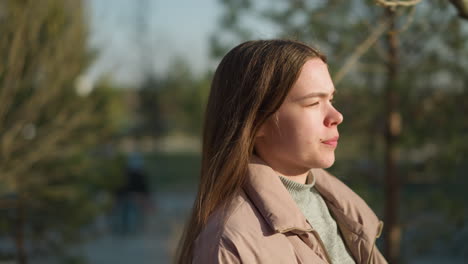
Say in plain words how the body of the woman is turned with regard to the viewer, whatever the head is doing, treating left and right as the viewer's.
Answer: facing the viewer and to the right of the viewer

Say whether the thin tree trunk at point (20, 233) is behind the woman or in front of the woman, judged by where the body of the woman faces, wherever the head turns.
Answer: behind

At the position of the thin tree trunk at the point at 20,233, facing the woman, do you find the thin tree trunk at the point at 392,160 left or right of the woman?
left

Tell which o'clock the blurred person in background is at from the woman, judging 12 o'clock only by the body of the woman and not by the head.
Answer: The blurred person in background is roughly at 7 o'clock from the woman.

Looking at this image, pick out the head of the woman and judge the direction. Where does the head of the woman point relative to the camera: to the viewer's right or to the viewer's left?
to the viewer's right

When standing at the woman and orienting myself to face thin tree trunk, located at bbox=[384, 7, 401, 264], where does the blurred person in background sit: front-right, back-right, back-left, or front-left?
front-left

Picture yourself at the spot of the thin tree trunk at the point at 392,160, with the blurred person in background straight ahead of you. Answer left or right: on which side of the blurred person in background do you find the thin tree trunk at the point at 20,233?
left
